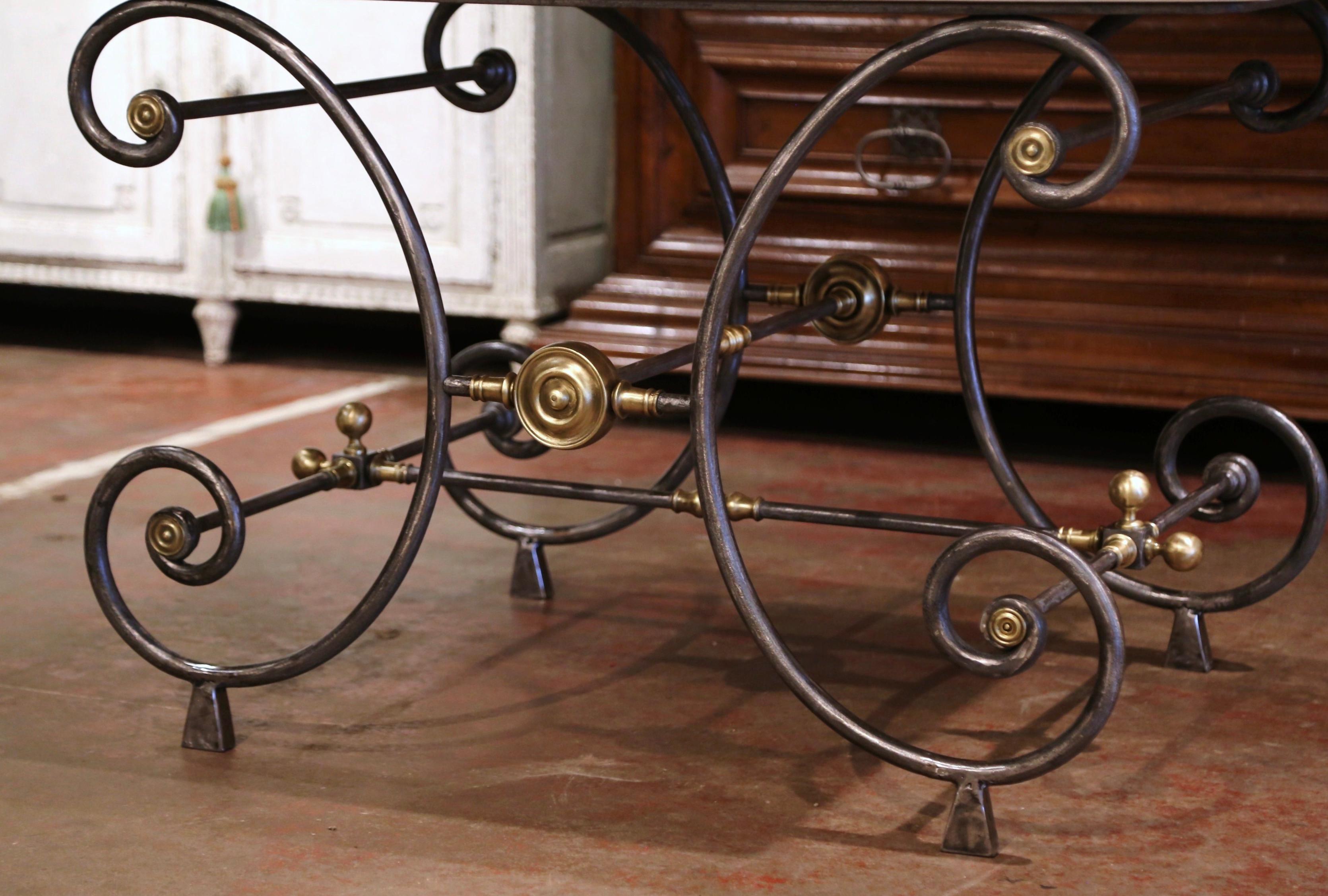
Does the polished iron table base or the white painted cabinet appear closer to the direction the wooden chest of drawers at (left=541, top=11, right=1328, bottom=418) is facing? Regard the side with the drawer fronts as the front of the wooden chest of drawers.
the polished iron table base

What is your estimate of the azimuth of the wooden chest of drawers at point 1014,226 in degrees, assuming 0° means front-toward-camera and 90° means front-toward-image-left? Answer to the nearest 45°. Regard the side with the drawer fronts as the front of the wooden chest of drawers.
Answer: approximately 0°

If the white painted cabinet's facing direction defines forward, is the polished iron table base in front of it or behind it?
in front

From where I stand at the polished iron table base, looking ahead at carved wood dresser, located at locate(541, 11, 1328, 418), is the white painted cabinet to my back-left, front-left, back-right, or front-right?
front-left

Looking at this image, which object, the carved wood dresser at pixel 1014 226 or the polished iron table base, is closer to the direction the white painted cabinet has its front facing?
the polished iron table base

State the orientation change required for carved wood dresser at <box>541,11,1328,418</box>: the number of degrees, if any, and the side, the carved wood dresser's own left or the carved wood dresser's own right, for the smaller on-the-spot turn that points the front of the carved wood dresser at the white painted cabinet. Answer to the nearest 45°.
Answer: approximately 90° to the carved wood dresser's own right

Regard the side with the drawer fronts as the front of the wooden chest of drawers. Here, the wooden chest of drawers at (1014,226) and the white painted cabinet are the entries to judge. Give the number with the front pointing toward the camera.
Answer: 2

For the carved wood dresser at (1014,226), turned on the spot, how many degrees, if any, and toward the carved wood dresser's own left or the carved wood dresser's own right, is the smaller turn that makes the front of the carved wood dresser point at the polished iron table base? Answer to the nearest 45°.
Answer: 0° — it already faces it

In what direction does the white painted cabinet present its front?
toward the camera

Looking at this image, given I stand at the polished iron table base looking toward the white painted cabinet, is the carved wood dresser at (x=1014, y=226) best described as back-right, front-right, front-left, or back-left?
front-right
